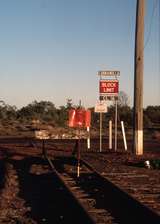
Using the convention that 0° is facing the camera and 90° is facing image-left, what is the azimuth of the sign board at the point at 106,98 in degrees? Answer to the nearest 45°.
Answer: approximately 0°

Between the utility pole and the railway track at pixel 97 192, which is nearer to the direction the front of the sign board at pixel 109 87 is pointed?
the railway track

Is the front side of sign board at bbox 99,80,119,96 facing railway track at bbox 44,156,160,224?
yes

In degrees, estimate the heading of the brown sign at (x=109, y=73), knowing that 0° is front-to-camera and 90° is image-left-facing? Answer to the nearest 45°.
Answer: approximately 0°

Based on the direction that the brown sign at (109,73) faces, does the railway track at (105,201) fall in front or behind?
in front

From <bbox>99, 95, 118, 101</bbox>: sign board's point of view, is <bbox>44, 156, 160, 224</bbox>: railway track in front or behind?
in front

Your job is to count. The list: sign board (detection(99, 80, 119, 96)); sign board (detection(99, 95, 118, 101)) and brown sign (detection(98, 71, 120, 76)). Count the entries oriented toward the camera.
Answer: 3

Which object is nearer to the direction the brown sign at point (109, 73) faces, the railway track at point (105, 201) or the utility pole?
the railway track

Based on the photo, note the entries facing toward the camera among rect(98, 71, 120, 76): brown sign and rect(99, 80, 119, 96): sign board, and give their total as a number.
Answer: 2

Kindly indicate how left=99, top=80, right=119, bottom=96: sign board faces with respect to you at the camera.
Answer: facing the viewer
